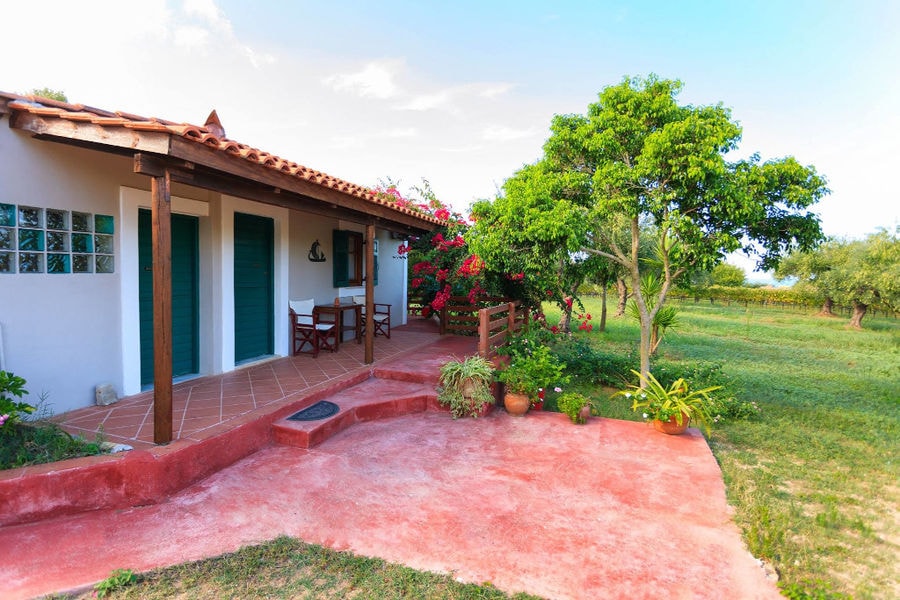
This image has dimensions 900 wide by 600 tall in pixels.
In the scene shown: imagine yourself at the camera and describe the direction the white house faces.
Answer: facing the viewer and to the right of the viewer

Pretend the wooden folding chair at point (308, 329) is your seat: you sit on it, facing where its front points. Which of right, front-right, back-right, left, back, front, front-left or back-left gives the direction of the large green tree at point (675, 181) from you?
front

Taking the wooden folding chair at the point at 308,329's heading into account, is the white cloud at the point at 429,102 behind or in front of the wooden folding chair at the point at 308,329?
in front

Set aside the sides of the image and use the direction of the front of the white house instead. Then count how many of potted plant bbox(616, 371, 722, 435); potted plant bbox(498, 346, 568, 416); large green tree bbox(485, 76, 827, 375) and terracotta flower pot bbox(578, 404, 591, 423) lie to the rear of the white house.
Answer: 0

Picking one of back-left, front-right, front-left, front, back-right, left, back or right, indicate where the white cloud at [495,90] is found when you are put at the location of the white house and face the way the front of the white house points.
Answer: left

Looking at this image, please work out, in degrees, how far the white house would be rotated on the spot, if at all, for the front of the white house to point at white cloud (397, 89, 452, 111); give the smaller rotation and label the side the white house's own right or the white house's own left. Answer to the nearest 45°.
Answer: approximately 90° to the white house's own left

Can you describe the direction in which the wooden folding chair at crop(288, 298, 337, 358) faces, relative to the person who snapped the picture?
facing away from the viewer and to the right of the viewer

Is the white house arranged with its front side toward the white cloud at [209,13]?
no

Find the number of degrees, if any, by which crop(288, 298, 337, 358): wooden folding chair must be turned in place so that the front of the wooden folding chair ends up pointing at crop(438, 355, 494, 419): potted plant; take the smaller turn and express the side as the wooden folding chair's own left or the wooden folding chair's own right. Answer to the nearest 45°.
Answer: approximately 90° to the wooden folding chair's own right

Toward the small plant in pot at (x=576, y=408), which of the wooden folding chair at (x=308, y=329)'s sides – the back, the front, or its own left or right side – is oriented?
front

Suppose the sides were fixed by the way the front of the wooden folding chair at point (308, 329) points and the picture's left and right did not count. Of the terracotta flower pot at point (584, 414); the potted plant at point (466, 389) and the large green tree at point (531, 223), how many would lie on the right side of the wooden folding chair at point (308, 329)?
3

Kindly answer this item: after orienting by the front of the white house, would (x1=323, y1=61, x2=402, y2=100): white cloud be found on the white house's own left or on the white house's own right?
on the white house's own left

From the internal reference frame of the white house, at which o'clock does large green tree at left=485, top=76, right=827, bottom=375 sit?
The large green tree is roughly at 11 o'clock from the white house.

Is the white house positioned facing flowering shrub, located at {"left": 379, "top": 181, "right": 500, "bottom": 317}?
no

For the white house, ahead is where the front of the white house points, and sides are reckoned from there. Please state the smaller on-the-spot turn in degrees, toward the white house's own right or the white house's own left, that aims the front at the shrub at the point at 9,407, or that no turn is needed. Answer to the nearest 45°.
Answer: approximately 90° to the white house's own right
